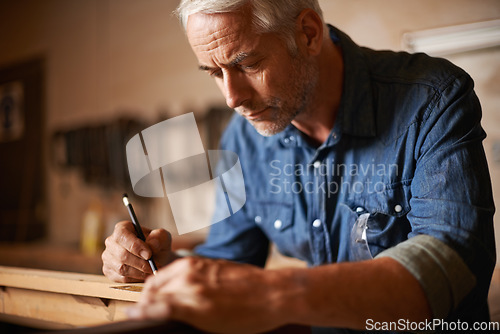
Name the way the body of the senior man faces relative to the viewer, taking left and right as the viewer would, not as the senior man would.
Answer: facing the viewer and to the left of the viewer

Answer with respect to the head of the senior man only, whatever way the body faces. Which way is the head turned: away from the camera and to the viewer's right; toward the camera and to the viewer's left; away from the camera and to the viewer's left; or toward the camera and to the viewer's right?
toward the camera and to the viewer's left
